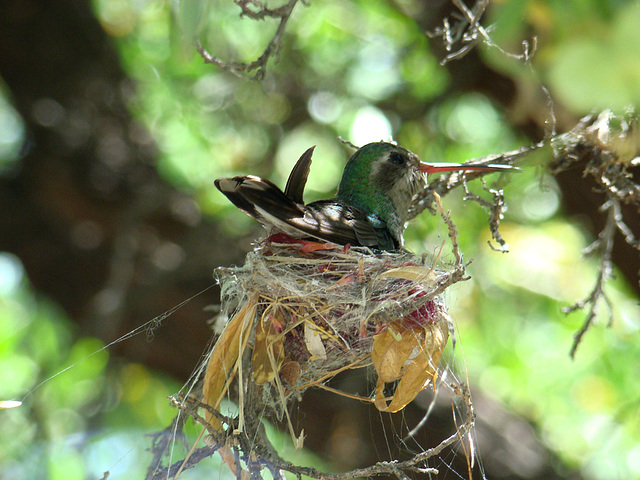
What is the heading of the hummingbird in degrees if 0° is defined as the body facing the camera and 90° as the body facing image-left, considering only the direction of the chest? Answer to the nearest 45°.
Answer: approximately 270°
